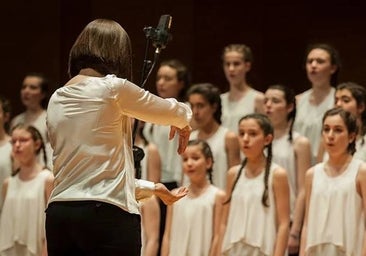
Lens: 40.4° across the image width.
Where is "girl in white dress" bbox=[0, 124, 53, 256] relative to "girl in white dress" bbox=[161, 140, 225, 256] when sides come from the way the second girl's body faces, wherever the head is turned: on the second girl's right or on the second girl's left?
on the second girl's right

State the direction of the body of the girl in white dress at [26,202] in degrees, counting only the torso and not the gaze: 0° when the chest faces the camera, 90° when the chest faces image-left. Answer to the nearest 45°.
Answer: approximately 45°

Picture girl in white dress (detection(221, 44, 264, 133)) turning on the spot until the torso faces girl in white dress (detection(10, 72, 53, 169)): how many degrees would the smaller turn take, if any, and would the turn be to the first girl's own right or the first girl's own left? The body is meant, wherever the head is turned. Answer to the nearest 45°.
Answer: approximately 45° to the first girl's own right

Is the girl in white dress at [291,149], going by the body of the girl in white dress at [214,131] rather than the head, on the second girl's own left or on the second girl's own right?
on the second girl's own left

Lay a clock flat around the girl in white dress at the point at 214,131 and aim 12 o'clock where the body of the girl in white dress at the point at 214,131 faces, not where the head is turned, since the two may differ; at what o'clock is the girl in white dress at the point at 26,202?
the girl in white dress at the point at 26,202 is roughly at 1 o'clock from the girl in white dress at the point at 214,131.

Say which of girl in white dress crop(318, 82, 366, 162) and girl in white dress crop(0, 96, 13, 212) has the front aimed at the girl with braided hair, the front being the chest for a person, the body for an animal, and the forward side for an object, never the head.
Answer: girl in white dress crop(318, 82, 366, 162)
